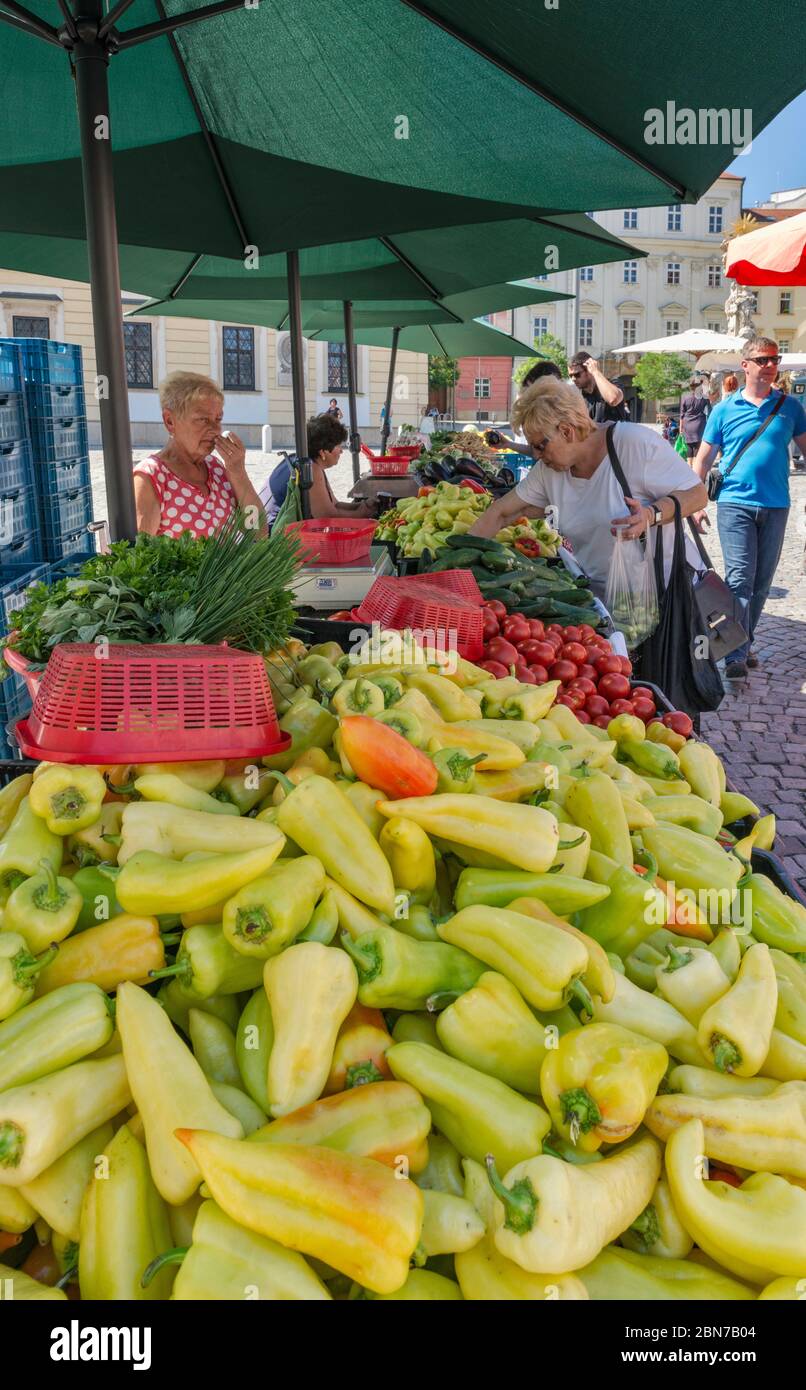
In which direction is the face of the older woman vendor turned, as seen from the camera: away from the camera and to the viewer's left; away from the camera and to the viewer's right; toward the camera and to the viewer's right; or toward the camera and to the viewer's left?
toward the camera and to the viewer's right

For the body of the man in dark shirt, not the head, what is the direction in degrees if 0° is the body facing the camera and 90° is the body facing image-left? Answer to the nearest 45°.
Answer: approximately 45°

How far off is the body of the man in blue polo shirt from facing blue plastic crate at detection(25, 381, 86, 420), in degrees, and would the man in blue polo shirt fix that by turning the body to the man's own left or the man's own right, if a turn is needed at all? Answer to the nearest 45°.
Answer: approximately 45° to the man's own right

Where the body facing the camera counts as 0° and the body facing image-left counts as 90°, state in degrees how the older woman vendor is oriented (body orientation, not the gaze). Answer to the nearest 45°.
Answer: approximately 315°

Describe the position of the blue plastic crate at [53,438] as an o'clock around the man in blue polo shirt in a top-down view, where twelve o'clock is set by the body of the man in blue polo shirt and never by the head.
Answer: The blue plastic crate is roughly at 2 o'clock from the man in blue polo shirt.

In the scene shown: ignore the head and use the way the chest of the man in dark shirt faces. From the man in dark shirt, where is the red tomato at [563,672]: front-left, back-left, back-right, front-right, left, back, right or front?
front-left

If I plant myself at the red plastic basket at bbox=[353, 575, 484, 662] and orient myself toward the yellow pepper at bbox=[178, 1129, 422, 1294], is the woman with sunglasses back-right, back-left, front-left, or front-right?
back-left

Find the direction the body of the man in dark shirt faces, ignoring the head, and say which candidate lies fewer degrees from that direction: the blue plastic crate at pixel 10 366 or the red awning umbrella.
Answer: the blue plastic crate

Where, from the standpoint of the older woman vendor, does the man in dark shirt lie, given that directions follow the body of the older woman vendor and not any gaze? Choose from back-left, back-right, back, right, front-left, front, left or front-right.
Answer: left
